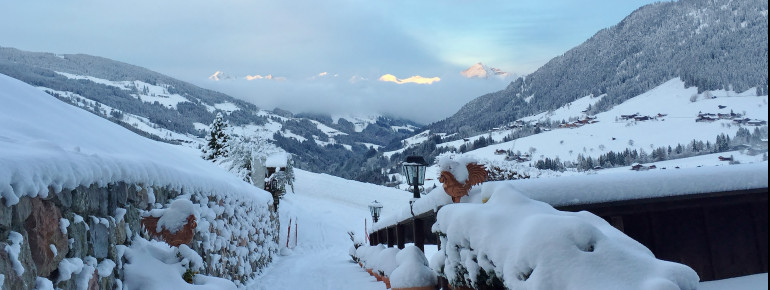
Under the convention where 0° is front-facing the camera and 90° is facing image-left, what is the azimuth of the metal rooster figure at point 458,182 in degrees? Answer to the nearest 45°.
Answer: approximately 90°

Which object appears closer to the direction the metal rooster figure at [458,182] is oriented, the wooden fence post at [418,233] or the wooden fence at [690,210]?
the wooden fence post

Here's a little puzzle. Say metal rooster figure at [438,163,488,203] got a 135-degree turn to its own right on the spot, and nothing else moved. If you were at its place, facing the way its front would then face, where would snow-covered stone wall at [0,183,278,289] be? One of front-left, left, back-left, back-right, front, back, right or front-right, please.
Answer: back

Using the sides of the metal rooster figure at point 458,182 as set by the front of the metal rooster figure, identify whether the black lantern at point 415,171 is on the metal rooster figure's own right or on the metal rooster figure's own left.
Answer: on the metal rooster figure's own right
